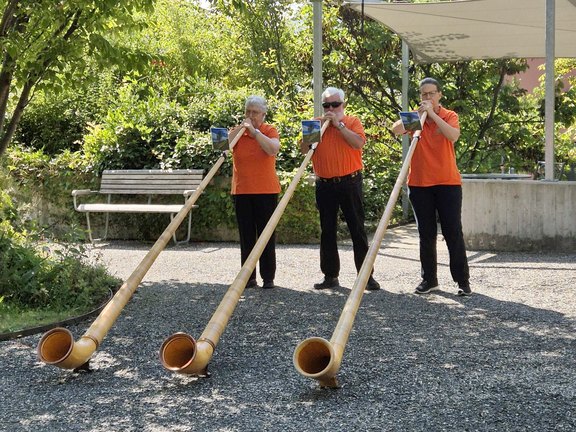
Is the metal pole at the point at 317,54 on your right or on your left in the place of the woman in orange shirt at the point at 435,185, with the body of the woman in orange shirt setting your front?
on your right

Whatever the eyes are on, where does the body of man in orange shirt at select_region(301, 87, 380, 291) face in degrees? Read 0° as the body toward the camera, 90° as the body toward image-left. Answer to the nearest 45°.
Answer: approximately 45°

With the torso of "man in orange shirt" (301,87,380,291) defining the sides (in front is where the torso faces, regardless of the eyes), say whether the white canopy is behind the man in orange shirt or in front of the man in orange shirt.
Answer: behind

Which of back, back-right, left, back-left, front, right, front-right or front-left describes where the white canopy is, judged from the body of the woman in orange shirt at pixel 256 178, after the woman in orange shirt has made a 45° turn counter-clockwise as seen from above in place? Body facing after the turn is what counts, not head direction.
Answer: back-left

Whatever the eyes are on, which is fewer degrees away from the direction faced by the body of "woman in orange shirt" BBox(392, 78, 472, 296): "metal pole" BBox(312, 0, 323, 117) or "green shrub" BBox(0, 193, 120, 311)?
the green shrub

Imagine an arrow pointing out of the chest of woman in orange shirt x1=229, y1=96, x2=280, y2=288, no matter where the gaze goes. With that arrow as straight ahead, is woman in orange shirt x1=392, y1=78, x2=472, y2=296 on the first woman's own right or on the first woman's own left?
on the first woman's own left

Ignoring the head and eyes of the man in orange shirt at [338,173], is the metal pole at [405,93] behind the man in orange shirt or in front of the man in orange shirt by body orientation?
behind

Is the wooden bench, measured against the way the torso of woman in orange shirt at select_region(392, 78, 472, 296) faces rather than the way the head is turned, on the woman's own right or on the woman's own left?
on the woman's own right

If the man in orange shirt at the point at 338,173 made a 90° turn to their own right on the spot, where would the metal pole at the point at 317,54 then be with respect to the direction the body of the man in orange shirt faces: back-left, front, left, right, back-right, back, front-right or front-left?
front-right

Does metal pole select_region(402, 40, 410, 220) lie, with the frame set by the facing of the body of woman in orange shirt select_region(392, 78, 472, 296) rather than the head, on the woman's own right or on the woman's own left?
on the woman's own right

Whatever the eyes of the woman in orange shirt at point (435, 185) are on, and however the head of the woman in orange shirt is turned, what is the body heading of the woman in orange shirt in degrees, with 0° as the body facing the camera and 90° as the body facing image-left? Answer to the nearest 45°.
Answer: approximately 45°

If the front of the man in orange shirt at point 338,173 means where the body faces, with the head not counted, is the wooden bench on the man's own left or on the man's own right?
on the man's own right
